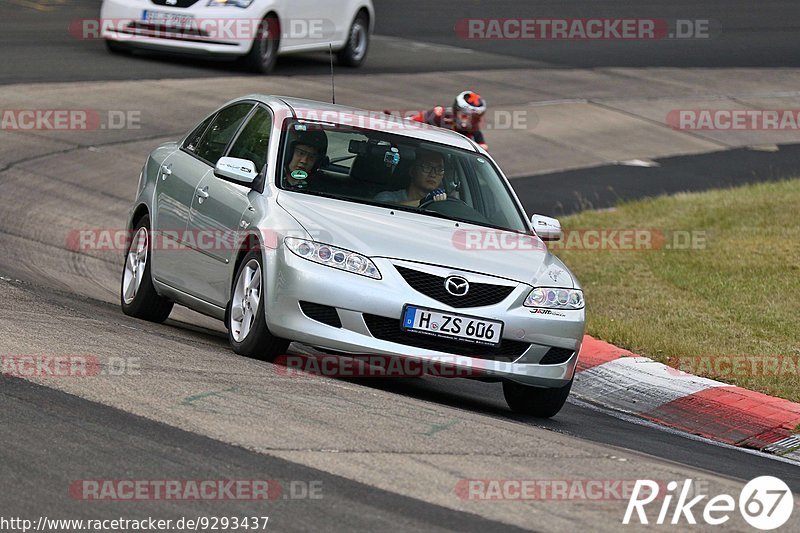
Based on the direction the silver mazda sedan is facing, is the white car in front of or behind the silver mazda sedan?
behind

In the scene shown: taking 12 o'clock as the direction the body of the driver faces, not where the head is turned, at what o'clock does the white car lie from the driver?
The white car is roughly at 7 o'clock from the driver.

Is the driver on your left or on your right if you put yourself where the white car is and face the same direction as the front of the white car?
on your left

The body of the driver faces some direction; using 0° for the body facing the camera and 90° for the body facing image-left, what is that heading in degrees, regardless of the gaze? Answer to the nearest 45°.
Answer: approximately 315°

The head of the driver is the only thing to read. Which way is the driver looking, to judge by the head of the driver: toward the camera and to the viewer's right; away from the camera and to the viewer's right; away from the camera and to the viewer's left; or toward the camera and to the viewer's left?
toward the camera and to the viewer's right

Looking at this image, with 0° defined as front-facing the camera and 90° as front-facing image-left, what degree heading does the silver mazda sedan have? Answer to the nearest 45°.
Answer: approximately 315°
